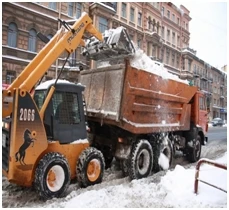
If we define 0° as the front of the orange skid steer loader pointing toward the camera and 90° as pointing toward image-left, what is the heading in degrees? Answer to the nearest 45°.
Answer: approximately 225°

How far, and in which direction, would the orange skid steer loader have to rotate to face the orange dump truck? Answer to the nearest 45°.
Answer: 0° — it already faces it

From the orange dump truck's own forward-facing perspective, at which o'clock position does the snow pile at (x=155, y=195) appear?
The snow pile is roughly at 4 o'clock from the orange dump truck.

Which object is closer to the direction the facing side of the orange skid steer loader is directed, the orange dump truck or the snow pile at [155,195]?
the orange dump truck

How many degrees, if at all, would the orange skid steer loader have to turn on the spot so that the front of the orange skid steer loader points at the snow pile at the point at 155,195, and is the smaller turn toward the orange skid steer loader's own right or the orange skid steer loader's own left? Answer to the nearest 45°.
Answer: approximately 45° to the orange skid steer loader's own right

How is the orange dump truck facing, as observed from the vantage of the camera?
facing away from the viewer and to the right of the viewer

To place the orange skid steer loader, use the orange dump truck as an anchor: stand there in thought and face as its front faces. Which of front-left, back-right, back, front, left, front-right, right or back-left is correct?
back
